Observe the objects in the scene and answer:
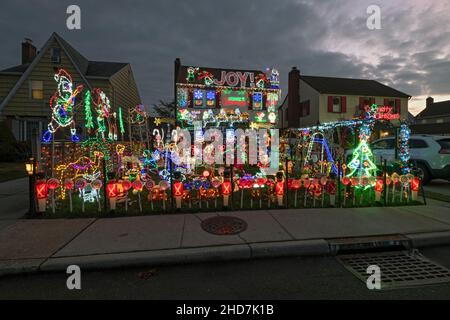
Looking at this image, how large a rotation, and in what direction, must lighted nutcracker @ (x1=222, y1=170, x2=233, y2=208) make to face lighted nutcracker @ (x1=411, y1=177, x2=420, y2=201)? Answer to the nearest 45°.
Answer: approximately 90° to its left

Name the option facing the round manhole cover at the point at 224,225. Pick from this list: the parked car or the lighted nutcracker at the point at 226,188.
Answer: the lighted nutcracker

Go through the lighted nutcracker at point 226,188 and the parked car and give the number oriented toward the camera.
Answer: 1

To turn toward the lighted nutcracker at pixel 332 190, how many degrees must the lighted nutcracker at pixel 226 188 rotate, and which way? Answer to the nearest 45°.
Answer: approximately 90° to its left

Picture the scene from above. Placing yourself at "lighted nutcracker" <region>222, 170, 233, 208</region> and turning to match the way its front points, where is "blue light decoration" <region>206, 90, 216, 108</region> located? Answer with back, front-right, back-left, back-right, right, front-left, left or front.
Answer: back

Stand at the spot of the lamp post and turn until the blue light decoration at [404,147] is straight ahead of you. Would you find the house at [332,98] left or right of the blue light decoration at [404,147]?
left

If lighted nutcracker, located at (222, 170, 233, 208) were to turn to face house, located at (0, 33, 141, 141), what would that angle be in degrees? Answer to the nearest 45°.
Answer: approximately 135° to its right

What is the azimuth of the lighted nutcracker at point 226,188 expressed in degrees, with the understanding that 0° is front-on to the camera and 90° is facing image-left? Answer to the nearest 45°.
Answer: approximately 0°
